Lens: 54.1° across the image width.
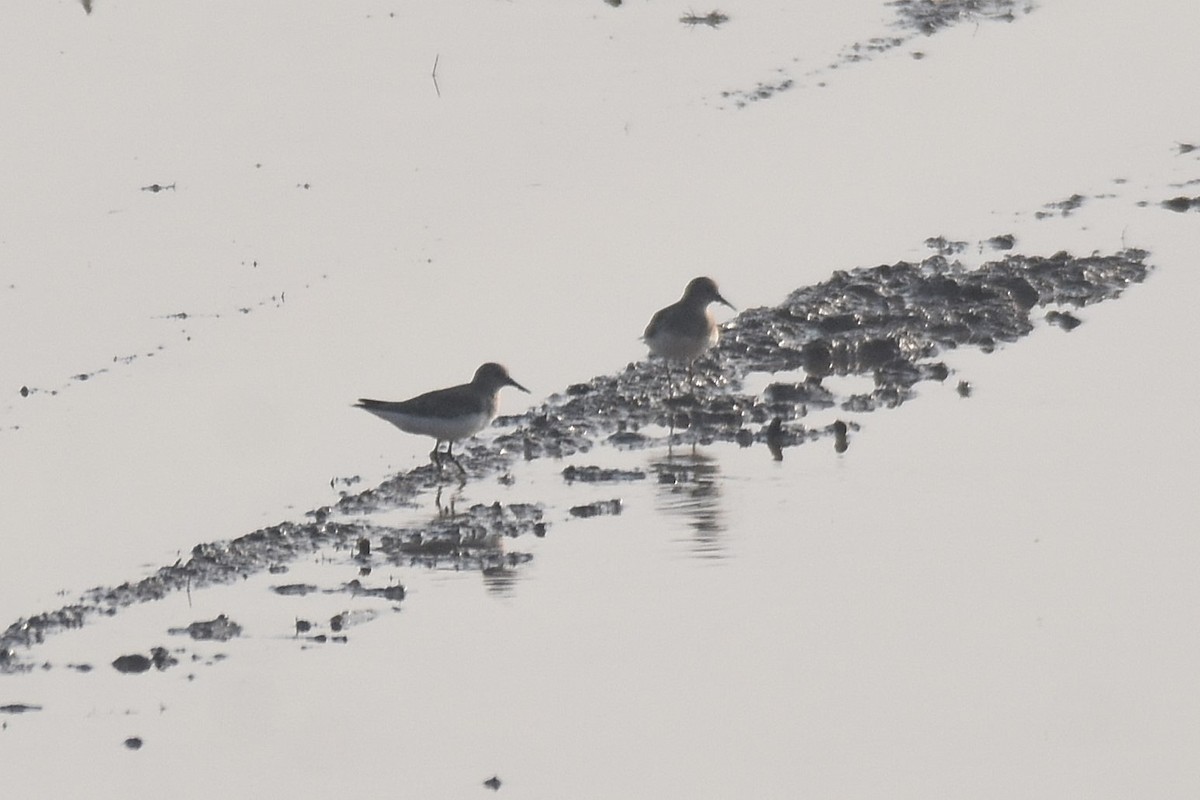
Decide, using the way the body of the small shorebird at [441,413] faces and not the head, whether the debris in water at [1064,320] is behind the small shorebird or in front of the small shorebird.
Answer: in front

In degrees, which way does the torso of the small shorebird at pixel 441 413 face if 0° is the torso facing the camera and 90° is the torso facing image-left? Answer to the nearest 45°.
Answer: approximately 270°

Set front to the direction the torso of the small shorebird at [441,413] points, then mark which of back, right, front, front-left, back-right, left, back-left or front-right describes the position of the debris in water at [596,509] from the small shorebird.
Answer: front-right

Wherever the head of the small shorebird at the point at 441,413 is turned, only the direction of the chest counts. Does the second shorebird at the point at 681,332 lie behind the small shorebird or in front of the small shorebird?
in front

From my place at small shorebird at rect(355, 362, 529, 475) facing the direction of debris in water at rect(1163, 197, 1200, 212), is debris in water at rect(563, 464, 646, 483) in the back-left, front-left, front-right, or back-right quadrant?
front-right

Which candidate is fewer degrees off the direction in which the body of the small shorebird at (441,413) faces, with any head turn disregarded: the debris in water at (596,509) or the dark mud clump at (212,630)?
the debris in water

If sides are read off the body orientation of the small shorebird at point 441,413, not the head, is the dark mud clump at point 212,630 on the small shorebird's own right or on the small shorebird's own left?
on the small shorebird's own right

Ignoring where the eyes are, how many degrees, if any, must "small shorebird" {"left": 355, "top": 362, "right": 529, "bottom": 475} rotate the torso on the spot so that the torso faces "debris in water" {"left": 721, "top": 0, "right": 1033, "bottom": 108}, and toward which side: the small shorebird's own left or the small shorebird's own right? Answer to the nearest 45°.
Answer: approximately 45° to the small shorebird's own left

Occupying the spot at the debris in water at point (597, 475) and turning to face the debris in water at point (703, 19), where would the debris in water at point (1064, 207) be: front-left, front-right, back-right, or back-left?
front-right

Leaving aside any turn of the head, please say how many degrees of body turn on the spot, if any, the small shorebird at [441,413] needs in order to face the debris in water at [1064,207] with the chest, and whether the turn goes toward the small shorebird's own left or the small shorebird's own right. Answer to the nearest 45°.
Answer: approximately 45° to the small shorebird's own left

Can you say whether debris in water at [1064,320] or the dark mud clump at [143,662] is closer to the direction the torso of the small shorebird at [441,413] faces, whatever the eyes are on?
the debris in water

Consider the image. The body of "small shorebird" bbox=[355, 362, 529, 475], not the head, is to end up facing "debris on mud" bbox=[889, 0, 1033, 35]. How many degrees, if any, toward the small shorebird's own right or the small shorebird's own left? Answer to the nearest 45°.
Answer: approximately 45° to the small shorebird's own left
